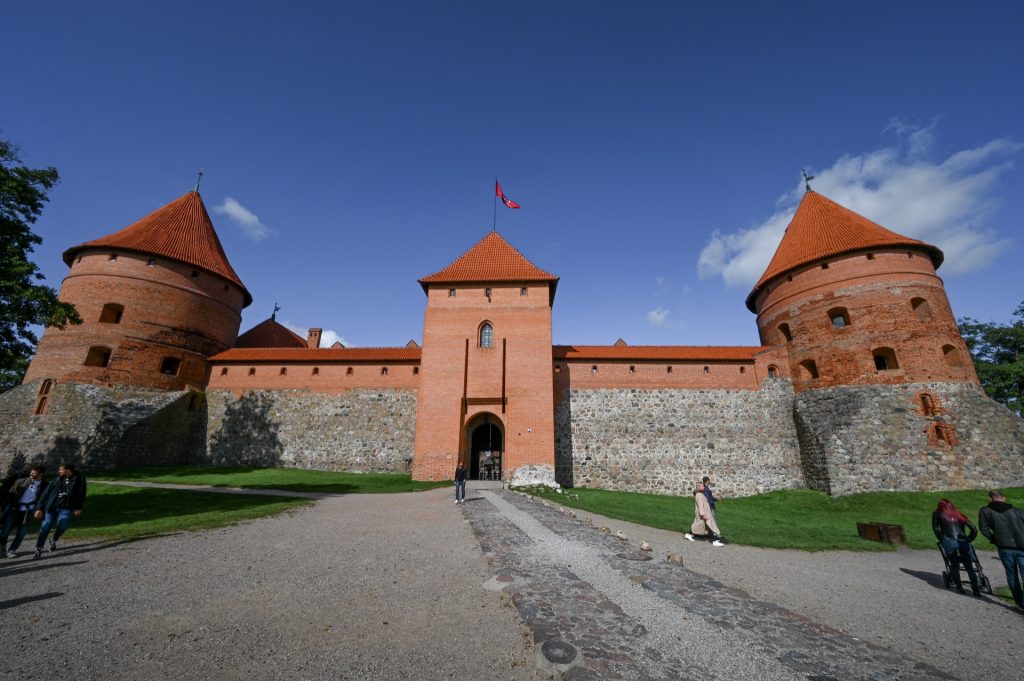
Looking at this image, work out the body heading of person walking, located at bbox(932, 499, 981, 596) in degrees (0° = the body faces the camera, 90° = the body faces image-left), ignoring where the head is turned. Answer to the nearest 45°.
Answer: approximately 180°

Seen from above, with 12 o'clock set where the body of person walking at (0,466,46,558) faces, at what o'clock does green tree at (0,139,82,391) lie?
The green tree is roughly at 7 o'clock from the person walking.

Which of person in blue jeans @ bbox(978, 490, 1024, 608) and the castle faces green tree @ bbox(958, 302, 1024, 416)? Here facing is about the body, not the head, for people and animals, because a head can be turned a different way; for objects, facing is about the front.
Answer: the person in blue jeans

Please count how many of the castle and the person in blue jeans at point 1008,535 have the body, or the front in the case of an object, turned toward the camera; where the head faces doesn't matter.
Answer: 1

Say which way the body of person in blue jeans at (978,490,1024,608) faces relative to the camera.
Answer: away from the camera

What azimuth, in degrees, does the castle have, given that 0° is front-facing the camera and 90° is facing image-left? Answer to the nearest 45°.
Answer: approximately 0°

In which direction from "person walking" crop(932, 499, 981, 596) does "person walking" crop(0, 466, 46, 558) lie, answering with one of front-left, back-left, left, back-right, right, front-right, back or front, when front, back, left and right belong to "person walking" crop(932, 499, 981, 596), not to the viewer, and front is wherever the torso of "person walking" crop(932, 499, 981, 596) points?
back-left

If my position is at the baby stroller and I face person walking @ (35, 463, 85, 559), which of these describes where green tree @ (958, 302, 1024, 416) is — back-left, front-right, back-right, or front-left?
back-right

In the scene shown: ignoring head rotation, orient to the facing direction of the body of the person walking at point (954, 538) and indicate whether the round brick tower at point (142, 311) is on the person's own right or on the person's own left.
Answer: on the person's own left
